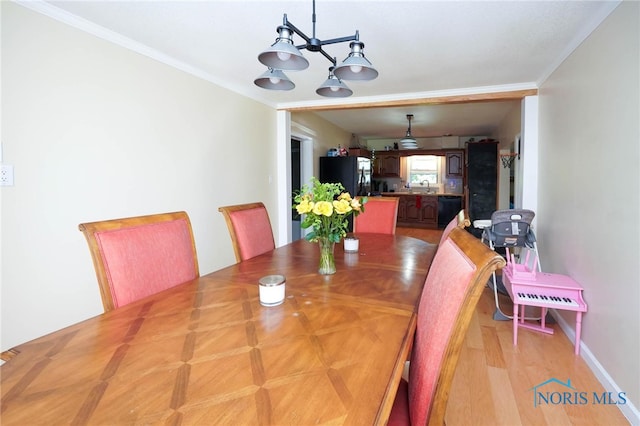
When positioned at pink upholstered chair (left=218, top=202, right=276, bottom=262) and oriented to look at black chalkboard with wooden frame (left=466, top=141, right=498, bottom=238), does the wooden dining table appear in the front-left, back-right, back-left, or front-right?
back-right

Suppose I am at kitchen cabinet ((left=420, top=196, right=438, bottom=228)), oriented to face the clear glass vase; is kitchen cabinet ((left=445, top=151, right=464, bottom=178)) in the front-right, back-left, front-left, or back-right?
back-left

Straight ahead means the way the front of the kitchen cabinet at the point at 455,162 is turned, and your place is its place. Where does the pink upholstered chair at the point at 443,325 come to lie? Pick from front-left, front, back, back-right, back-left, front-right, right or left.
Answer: front

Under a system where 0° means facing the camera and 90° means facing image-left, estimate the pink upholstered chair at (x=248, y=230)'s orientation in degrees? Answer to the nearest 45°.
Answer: approximately 315°

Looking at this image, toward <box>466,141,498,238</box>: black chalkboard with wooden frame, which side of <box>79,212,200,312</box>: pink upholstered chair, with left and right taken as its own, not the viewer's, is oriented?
left

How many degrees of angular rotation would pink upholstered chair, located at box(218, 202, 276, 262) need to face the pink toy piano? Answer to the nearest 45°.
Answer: approximately 45° to its left

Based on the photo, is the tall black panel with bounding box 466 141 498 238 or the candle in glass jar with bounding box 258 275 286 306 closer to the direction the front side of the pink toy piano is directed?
the candle in glass jar

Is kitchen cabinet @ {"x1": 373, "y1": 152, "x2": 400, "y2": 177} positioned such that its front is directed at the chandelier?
yes

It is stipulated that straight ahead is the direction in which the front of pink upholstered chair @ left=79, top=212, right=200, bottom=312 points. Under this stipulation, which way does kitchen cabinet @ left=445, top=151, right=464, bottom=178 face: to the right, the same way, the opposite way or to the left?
to the right

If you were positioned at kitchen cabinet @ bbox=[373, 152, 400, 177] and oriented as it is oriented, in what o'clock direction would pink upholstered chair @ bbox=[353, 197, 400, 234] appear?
The pink upholstered chair is roughly at 12 o'clock from the kitchen cabinet.

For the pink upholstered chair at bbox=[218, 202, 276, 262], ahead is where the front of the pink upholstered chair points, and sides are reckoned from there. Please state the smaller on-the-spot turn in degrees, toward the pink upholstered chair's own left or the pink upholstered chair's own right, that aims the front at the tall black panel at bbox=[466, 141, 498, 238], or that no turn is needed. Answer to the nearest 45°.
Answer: approximately 90° to the pink upholstered chair's own left

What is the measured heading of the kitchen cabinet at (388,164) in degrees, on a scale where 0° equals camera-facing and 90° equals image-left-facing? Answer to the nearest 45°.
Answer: approximately 0°

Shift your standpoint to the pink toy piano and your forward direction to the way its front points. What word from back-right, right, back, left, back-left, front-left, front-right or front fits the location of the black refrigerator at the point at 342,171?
back-right

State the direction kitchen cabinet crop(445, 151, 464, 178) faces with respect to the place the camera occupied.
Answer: facing the viewer
